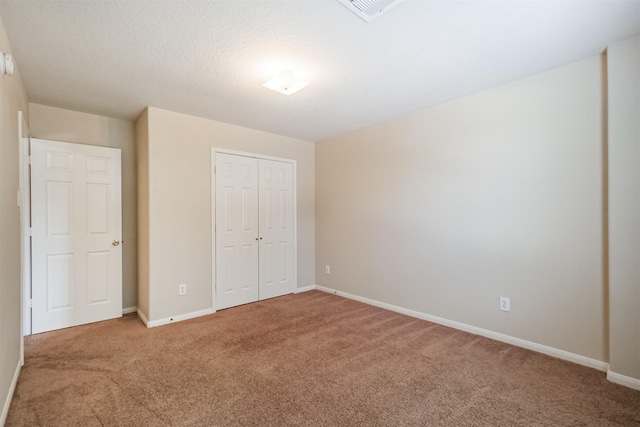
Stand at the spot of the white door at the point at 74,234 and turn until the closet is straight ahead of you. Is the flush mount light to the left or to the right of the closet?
right

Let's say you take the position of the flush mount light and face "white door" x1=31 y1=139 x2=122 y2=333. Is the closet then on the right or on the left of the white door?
right

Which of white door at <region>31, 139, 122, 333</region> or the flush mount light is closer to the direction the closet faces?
the flush mount light

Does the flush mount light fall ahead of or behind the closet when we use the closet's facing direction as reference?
ahead

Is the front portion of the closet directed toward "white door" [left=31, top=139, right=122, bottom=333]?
no
